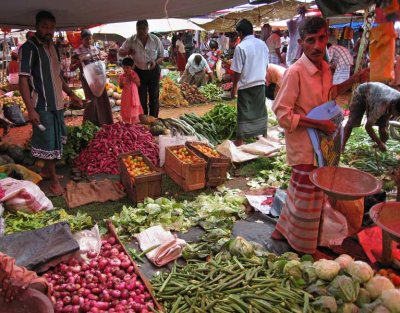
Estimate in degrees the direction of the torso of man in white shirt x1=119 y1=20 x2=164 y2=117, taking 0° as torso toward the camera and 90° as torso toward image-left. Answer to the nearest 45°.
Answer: approximately 0°

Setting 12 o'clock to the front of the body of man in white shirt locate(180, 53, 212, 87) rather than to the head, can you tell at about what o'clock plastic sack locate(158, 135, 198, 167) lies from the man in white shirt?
The plastic sack is roughly at 12 o'clock from the man in white shirt.

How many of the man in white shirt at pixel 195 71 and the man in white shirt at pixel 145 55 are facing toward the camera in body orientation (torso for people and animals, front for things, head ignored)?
2

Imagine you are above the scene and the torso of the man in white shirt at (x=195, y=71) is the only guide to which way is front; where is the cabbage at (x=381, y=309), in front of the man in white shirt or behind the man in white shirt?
in front

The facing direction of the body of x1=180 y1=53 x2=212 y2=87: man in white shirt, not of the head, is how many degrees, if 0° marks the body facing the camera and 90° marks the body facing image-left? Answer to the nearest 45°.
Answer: approximately 0°

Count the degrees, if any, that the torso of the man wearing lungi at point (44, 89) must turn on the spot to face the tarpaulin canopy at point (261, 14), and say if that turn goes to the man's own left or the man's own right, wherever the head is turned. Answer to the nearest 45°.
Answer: approximately 90° to the man's own left

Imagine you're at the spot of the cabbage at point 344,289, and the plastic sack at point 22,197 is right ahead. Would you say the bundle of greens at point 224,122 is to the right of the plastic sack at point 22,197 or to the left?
right
